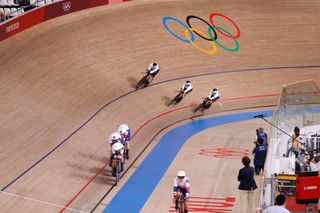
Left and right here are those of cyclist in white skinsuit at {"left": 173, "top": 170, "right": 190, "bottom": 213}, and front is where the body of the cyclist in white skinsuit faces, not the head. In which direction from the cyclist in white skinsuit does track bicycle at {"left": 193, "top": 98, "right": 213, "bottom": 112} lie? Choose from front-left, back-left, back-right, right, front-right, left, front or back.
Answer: back

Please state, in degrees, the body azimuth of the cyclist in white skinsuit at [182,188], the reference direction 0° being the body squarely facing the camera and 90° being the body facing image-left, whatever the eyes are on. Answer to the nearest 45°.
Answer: approximately 0°

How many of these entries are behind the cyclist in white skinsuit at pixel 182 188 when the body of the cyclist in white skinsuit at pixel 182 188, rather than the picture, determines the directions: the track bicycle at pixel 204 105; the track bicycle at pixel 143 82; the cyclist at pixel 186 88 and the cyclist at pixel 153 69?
4

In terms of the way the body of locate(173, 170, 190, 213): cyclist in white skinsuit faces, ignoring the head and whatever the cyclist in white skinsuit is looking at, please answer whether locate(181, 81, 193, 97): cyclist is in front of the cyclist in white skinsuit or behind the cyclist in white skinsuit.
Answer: behind

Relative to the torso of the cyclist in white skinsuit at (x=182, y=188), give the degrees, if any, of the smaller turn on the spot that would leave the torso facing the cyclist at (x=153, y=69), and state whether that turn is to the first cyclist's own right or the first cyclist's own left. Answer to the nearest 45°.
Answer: approximately 180°

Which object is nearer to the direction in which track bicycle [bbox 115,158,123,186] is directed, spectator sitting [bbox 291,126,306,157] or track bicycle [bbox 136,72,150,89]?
the spectator sitting

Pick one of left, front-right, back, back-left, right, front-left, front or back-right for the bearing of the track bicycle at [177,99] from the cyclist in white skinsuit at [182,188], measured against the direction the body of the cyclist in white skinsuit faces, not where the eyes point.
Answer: back

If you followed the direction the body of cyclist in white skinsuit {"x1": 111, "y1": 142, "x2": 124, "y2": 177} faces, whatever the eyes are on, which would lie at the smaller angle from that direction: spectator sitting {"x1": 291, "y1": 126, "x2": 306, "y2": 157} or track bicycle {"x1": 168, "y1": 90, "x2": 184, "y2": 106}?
the spectator sitting

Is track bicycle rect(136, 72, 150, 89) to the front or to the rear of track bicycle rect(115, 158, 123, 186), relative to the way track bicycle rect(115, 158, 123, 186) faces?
to the rear

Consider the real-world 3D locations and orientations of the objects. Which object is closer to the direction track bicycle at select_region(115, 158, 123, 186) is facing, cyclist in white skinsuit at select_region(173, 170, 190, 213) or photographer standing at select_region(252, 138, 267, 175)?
the cyclist in white skinsuit

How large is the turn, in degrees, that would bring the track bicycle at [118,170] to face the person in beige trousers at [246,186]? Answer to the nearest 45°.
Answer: approximately 45° to its left

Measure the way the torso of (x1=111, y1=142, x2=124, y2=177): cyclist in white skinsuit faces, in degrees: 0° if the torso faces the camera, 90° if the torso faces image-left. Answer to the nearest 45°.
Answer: approximately 0°
